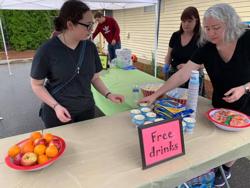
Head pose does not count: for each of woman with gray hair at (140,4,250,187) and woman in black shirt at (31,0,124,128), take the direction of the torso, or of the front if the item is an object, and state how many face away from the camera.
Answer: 0

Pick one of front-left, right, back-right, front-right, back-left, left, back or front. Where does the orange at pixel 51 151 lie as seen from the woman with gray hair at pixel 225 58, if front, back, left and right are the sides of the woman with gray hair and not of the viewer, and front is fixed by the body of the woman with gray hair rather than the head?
front

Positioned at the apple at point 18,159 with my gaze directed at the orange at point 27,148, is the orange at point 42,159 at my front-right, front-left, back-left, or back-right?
front-right

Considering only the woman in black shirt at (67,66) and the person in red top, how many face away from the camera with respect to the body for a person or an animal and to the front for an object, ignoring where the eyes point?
0

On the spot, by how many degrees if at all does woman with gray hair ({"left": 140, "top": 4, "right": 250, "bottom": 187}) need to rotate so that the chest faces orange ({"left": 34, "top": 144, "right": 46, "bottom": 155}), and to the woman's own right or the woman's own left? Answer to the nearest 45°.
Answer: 0° — they already face it

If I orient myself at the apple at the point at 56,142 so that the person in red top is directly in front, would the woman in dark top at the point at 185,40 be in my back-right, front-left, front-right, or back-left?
front-right

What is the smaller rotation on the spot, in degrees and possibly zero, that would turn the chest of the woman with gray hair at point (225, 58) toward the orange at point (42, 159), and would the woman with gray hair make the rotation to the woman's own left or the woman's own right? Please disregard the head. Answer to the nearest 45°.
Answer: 0° — they already face it

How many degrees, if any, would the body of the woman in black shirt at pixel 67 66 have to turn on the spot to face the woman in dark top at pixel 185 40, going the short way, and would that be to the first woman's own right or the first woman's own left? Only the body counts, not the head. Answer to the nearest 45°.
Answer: approximately 90° to the first woman's own left

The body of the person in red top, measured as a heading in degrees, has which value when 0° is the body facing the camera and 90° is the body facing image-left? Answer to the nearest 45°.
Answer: approximately 45°

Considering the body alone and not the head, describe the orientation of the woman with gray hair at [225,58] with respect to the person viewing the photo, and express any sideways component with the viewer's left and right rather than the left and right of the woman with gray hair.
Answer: facing the viewer and to the left of the viewer

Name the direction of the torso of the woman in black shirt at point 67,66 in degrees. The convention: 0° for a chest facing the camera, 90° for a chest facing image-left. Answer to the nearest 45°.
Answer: approximately 315°

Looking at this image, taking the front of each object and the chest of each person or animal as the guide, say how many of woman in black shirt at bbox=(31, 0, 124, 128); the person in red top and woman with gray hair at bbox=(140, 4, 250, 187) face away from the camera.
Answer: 0

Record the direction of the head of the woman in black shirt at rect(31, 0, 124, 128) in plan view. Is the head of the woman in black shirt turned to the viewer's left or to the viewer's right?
to the viewer's right

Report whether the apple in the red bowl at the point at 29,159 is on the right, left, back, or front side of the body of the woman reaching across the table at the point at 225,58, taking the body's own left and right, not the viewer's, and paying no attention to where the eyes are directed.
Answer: front
